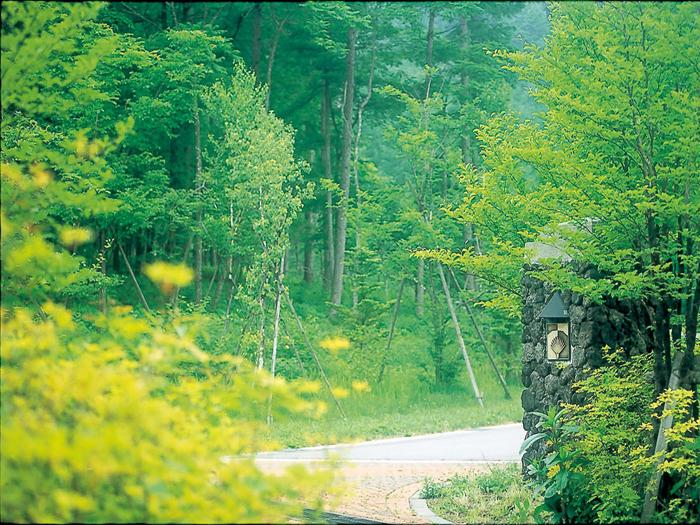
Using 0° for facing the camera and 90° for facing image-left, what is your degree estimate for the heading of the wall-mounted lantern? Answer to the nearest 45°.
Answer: approximately 0°
